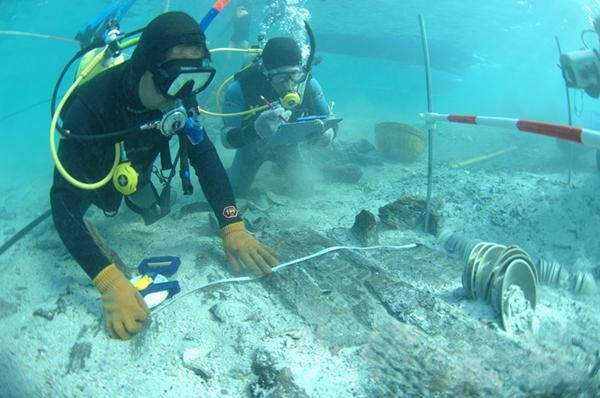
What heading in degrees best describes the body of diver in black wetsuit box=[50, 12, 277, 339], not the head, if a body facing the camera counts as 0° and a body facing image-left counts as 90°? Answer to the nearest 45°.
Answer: approximately 315°
